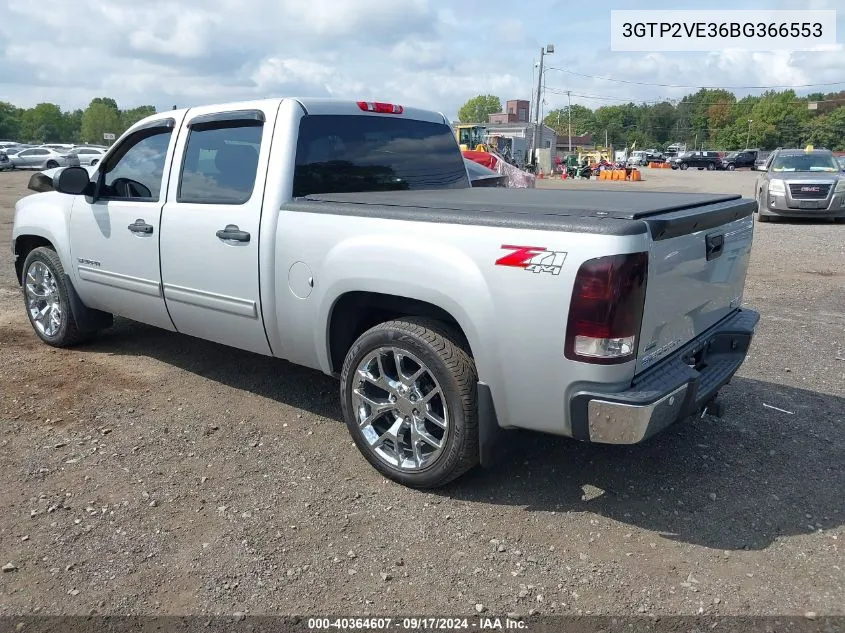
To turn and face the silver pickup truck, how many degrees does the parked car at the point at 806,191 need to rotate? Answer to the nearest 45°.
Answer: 0° — it already faces it

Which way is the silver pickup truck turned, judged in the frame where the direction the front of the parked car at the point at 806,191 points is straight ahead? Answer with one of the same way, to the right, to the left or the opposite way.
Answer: to the right

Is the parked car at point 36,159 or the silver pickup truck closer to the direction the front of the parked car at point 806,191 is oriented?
the silver pickup truck

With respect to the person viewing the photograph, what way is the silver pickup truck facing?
facing away from the viewer and to the left of the viewer

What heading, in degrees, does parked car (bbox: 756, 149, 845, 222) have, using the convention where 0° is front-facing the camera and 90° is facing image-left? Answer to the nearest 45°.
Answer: approximately 0°

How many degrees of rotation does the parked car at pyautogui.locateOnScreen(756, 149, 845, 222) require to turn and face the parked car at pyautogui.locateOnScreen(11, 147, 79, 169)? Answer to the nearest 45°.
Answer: approximately 90° to its right

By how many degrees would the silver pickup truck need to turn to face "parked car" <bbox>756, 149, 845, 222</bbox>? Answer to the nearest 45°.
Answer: approximately 90° to its right

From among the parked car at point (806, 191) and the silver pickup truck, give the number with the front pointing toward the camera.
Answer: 1

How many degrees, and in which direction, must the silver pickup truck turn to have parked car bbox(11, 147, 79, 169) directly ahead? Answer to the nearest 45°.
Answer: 0° — it already faces it
